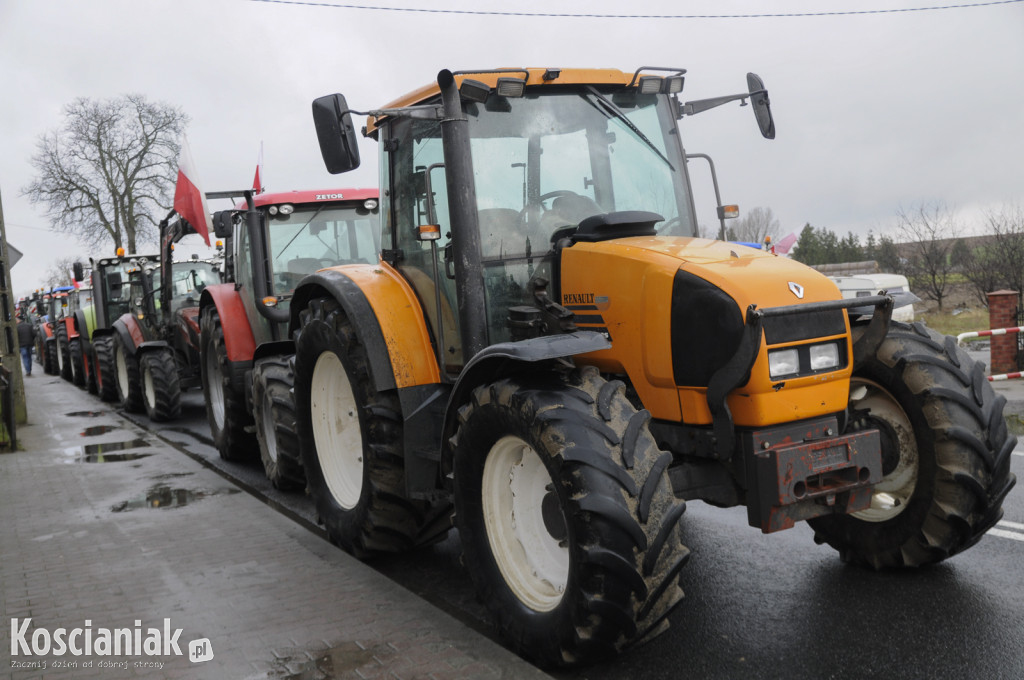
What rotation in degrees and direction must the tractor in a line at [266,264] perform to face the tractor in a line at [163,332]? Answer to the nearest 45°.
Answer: approximately 135° to its left

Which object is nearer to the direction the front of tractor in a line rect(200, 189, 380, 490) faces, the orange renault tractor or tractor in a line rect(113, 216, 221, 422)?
the orange renault tractor

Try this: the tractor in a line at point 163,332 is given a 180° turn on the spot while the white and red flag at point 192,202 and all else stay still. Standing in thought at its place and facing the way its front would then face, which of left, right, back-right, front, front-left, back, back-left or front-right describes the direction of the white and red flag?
back-left

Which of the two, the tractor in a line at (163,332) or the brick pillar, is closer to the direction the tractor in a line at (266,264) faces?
the brick pillar

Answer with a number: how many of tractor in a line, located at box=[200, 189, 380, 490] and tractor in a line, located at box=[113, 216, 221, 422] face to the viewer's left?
0

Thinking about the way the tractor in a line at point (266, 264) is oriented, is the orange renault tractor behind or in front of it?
in front

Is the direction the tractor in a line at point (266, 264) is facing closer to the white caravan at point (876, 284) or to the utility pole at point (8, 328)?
the white caravan

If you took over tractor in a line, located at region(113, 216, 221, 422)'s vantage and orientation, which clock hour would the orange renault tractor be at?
The orange renault tractor is roughly at 1 o'clock from the tractor in a line.

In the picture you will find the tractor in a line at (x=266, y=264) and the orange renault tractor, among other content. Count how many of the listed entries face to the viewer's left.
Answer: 0

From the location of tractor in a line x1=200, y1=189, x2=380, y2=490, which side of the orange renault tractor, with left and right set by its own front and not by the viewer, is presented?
back

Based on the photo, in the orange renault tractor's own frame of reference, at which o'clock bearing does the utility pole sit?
The utility pole is roughly at 6 o'clock from the orange renault tractor.

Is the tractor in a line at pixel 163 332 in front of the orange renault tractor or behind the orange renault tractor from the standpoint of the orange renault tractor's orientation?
behind

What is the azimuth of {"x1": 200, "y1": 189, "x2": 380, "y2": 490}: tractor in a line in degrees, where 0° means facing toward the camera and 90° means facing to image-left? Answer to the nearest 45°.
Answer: approximately 315°
